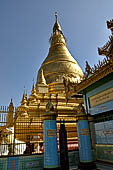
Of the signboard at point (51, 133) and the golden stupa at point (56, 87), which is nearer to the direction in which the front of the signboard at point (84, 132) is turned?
the signboard

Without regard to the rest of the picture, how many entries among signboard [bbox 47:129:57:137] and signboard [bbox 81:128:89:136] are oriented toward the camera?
2

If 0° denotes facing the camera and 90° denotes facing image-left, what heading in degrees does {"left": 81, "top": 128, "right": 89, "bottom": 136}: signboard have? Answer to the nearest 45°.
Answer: approximately 0°

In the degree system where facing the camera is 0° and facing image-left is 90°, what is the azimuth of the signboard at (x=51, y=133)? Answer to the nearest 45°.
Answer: approximately 0°

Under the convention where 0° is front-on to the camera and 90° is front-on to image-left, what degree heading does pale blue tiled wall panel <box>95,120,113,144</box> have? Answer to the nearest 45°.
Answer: approximately 45°

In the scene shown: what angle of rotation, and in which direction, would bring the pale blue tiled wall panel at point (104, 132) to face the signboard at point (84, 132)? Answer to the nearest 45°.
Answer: approximately 45° to its right

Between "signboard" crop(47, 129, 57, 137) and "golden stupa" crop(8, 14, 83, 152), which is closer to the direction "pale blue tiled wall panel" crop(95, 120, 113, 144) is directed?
the signboard

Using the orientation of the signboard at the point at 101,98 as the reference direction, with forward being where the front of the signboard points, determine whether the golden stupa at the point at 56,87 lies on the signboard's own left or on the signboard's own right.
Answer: on the signboard's own right
